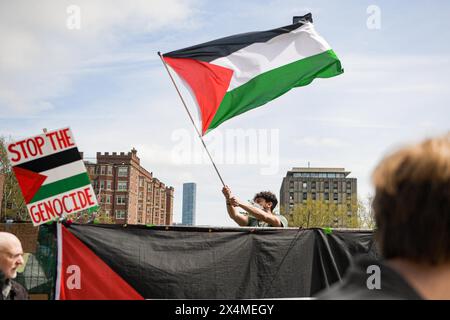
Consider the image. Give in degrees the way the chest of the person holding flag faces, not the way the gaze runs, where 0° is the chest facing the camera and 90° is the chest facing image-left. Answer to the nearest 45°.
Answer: approximately 45°

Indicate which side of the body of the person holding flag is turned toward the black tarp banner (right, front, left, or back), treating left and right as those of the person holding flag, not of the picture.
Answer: front
